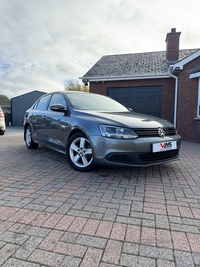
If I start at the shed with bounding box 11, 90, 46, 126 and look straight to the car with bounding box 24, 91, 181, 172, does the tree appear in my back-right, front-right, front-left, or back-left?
back-left

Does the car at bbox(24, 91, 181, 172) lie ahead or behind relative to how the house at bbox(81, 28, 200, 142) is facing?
ahead

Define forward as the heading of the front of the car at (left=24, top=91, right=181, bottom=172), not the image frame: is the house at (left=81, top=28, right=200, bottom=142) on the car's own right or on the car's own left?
on the car's own left

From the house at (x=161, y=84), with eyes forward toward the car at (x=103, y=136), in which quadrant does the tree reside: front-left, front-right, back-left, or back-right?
back-right

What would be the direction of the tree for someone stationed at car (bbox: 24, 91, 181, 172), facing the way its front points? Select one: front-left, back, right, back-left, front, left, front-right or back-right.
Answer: back-left

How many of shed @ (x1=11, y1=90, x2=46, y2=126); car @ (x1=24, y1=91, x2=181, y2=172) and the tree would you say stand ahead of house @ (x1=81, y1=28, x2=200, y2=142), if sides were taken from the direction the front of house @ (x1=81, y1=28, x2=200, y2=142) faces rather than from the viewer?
1

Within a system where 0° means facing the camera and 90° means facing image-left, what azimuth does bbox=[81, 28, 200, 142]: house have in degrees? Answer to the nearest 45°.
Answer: approximately 0°

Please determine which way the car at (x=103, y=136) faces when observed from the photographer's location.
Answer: facing the viewer and to the right of the viewer

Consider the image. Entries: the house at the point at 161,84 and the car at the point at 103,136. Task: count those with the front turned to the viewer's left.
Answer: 0

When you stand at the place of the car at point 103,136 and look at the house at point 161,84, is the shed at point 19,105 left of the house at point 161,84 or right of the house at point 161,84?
left

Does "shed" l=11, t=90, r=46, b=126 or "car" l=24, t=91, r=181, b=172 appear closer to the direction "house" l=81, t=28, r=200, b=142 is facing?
the car

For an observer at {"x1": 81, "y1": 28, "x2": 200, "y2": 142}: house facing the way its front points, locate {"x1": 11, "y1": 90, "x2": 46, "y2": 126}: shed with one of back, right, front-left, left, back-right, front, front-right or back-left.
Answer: back-right
